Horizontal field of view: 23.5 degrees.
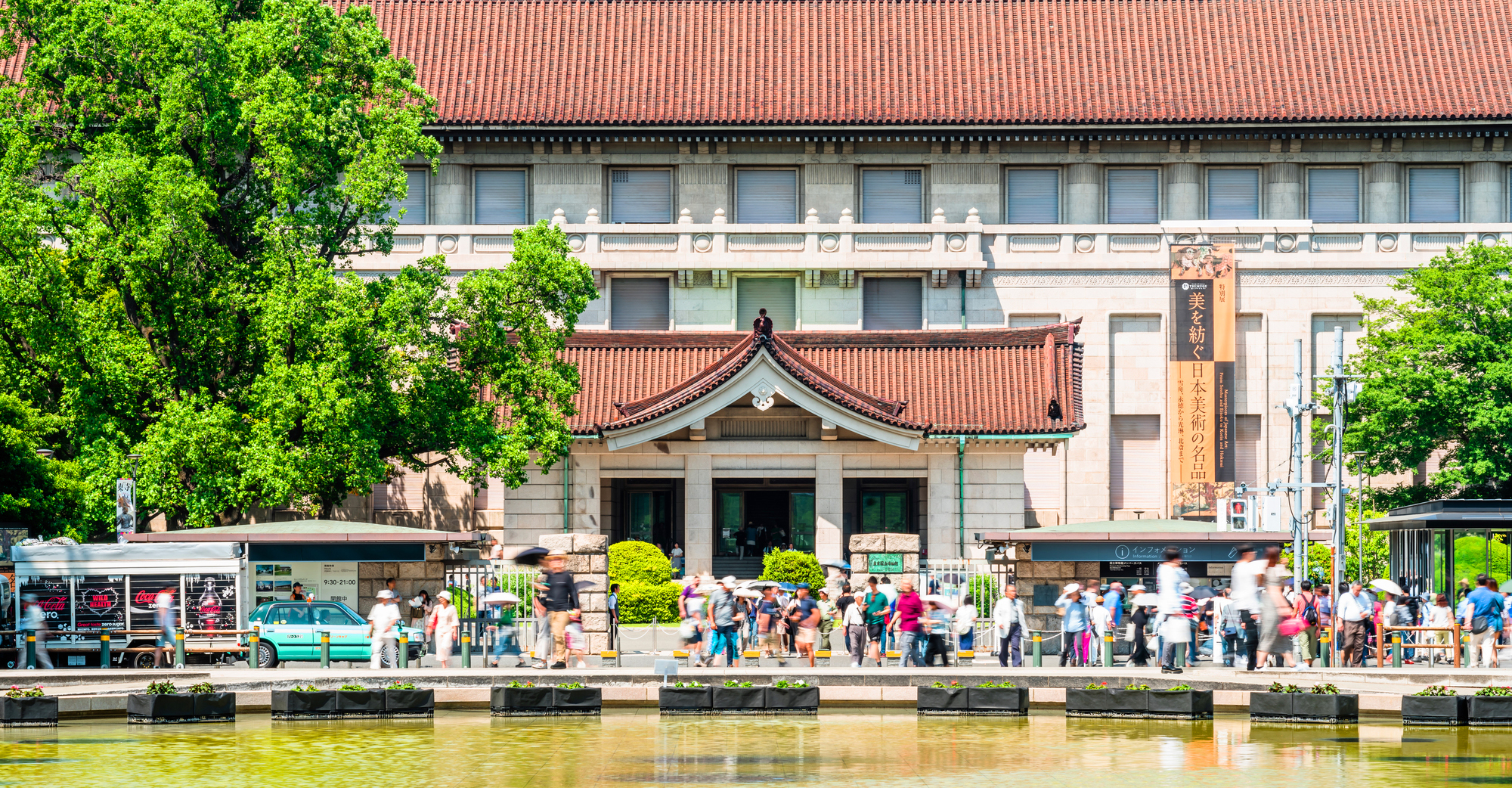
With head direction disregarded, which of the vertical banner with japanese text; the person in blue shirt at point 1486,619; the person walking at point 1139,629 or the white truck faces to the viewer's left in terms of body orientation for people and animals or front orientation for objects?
the white truck

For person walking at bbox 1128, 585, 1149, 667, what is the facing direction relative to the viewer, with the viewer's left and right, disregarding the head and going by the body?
facing away from the viewer

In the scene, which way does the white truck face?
to the viewer's left

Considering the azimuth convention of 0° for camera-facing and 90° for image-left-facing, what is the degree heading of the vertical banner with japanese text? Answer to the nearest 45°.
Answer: approximately 0°
